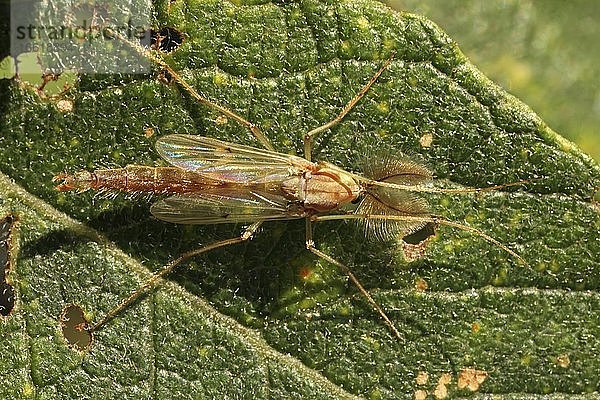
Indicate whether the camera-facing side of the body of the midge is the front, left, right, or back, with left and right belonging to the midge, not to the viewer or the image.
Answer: right
